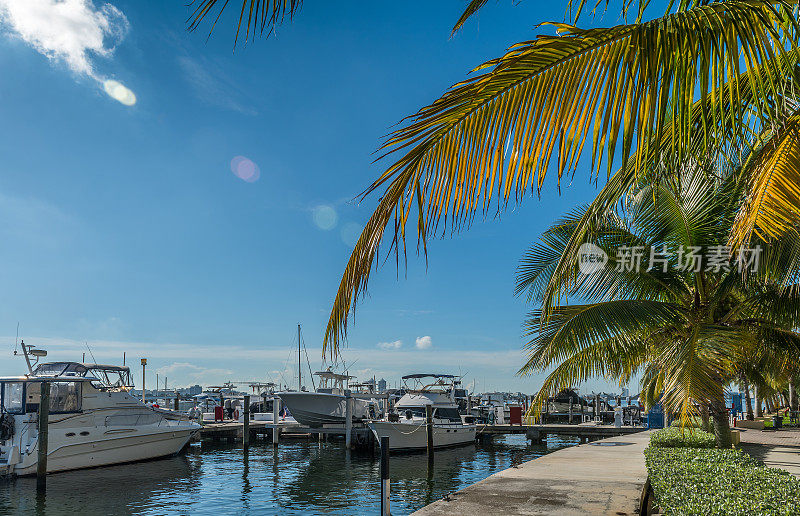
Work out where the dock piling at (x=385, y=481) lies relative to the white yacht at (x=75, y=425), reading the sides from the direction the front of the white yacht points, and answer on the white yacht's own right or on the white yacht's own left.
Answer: on the white yacht's own right

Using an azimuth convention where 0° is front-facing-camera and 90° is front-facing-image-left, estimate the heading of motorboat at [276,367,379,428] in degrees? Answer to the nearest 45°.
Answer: approximately 45°

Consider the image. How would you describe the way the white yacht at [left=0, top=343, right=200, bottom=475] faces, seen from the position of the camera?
facing away from the viewer and to the right of the viewer

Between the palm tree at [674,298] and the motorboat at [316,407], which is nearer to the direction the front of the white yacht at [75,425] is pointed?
the motorboat

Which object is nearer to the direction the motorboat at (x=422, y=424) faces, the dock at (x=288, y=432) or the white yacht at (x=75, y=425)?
the white yacht

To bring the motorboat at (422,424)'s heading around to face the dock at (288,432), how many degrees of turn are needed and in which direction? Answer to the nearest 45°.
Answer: approximately 90° to its right

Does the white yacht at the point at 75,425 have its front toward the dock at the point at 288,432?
yes

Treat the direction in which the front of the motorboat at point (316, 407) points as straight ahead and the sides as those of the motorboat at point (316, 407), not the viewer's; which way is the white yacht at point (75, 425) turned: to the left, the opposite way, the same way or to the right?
the opposite way
